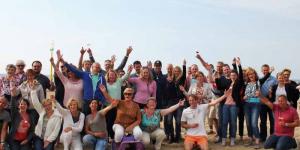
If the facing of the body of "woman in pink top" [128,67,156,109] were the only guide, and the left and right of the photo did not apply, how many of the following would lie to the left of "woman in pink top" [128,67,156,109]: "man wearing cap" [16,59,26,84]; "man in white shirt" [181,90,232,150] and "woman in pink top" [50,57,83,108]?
1

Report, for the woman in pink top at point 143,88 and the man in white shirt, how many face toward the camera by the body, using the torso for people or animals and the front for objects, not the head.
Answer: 2

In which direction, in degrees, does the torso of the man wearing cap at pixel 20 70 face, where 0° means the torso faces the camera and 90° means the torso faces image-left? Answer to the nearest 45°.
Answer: approximately 0°

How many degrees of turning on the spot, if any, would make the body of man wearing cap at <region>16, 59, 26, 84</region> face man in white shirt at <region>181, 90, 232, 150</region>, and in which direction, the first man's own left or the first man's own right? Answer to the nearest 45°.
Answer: approximately 90° to the first man's own left

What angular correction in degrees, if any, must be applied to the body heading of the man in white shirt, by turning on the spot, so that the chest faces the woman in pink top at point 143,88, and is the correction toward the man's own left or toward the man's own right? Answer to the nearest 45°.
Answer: approximately 90° to the man's own right

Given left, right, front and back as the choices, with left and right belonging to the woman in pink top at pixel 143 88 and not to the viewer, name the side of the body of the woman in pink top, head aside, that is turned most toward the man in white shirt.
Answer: left

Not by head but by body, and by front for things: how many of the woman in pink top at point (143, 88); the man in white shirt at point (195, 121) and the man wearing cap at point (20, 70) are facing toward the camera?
3
